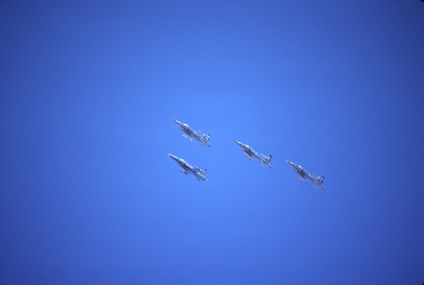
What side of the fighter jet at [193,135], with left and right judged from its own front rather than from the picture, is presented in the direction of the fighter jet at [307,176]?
back

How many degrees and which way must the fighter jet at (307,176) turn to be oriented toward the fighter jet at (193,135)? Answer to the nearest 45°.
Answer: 0° — it already faces it

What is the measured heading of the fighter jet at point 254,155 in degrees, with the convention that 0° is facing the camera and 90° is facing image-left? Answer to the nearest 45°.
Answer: approximately 90°

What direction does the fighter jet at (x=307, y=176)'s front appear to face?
to the viewer's left

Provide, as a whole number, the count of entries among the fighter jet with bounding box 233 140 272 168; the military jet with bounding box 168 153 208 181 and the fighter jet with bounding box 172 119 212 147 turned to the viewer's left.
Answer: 3

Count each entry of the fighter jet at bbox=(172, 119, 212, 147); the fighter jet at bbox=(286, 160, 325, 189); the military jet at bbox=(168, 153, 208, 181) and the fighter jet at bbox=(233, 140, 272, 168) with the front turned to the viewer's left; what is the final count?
4

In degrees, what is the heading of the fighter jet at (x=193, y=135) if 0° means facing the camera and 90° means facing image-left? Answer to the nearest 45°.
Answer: approximately 90°

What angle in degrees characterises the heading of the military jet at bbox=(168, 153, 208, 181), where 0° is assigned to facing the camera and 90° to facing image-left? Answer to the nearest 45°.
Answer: approximately 90°

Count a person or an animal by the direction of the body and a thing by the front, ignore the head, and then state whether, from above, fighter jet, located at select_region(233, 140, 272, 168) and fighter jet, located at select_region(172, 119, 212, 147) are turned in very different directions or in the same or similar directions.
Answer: same or similar directions
